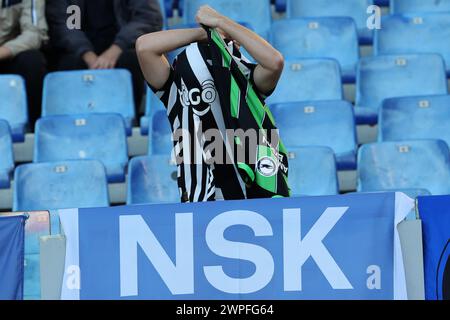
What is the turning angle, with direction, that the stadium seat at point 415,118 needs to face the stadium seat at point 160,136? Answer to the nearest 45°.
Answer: approximately 90° to its right

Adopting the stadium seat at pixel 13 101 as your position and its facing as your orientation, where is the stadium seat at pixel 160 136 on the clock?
the stadium seat at pixel 160 136 is roughly at 10 o'clock from the stadium seat at pixel 13 101.

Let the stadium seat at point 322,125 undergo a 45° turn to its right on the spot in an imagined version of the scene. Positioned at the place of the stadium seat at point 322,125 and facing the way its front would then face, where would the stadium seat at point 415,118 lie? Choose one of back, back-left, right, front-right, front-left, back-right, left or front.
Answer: back-left

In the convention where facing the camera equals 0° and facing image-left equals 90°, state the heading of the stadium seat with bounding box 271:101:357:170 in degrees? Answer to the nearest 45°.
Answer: approximately 0°

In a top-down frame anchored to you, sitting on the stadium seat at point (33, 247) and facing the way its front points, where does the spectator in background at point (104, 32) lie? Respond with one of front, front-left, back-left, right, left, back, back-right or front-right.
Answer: back

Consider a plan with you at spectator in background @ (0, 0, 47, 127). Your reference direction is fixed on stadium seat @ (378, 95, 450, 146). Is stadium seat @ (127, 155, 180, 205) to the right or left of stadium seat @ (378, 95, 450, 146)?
right

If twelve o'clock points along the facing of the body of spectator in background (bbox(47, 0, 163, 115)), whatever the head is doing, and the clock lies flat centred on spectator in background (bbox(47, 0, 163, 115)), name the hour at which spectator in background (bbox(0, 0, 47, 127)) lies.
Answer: spectator in background (bbox(0, 0, 47, 127)) is roughly at 3 o'clock from spectator in background (bbox(47, 0, 163, 115)).

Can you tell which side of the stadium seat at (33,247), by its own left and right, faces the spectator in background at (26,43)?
back

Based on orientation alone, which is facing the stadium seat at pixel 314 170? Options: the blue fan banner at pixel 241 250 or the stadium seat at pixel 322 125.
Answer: the stadium seat at pixel 322 125

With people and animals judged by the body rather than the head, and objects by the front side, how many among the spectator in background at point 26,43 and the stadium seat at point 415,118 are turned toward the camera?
2
